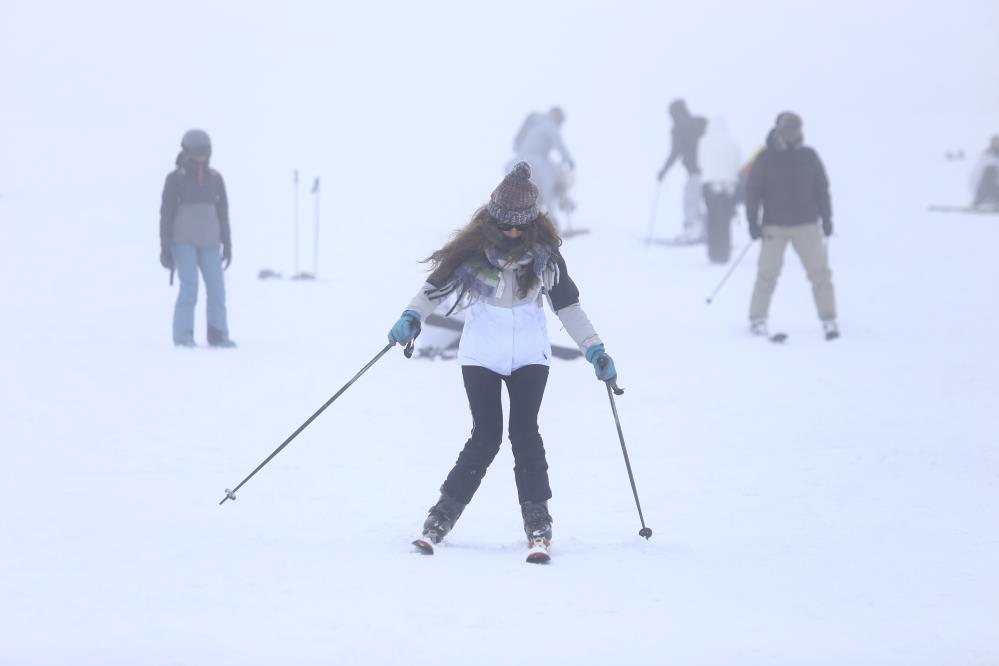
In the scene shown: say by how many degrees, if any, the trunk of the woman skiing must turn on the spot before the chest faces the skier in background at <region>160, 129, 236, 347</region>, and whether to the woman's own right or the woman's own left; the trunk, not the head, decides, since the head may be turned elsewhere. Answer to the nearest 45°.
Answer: approximately 135° to the woman's own right

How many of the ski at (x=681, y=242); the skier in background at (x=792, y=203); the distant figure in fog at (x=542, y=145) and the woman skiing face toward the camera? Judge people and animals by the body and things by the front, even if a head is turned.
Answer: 2

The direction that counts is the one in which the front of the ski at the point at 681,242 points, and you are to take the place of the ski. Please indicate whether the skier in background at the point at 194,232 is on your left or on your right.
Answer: on your left

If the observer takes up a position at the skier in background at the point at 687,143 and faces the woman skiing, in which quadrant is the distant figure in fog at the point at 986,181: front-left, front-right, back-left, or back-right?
back-left

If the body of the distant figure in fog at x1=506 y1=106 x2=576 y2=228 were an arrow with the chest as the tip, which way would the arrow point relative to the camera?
to the viewer's right

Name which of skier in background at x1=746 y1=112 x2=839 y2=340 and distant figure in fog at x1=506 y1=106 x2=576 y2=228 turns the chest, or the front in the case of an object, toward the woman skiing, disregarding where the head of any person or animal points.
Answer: the skier in background

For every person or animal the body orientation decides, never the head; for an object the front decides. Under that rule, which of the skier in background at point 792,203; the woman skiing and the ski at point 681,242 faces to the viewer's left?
the ski

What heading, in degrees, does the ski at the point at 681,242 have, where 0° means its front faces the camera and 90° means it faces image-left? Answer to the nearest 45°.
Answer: approximately 90°
